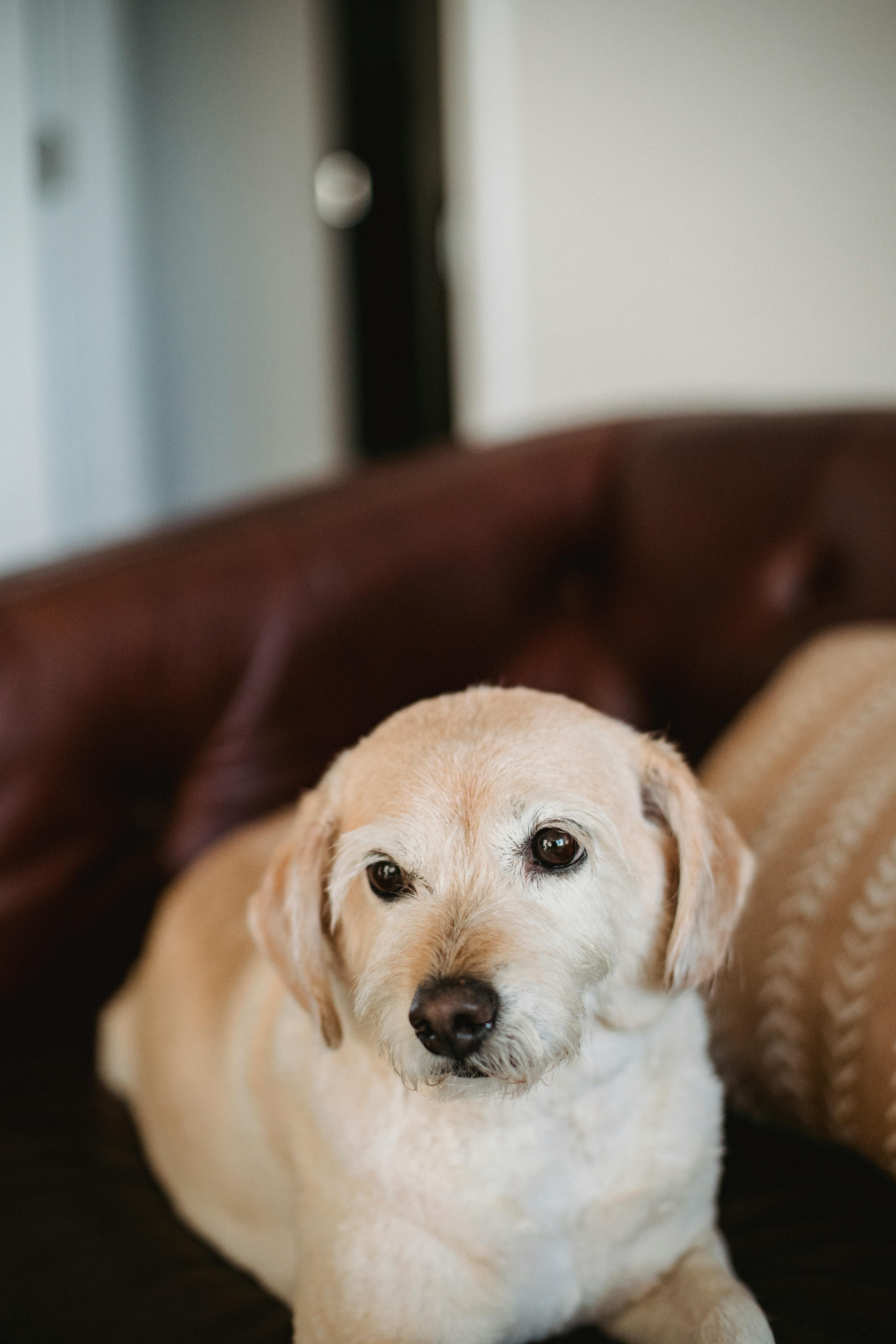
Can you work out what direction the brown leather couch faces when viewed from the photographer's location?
facing the viewer
